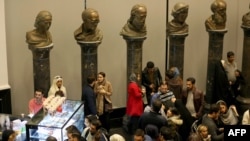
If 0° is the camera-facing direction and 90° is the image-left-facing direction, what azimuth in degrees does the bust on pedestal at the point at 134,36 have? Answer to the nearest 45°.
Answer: approximately 315°

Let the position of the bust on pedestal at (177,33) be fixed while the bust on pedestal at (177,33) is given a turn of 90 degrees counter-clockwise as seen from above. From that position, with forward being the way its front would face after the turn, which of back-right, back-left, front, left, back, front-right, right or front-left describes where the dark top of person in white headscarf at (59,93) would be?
back

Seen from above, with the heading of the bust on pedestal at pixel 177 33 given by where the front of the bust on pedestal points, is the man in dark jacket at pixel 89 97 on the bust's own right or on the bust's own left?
on the bust's own right

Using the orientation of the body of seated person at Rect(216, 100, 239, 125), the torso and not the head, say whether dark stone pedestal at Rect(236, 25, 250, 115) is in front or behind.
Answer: behind

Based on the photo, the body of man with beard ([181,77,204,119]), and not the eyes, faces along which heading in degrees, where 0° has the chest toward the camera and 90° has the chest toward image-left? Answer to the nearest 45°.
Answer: approximately 45°

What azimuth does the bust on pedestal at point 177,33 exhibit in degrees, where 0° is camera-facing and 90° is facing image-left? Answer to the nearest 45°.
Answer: approximately 315°
